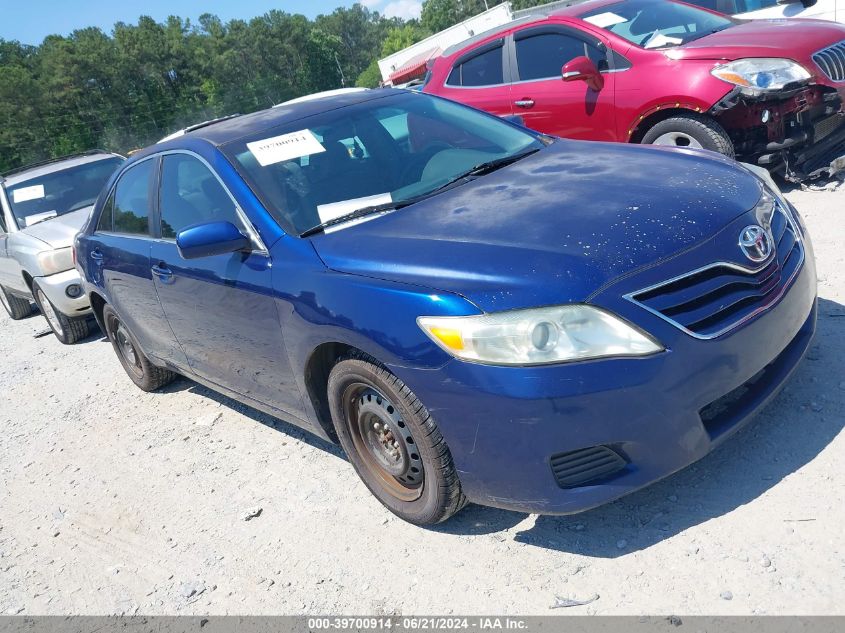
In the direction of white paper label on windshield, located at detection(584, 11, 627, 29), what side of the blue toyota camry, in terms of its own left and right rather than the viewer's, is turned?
left

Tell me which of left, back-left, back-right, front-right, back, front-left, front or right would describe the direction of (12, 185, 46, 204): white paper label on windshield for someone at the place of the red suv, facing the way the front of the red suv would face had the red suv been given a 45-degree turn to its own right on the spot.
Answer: right

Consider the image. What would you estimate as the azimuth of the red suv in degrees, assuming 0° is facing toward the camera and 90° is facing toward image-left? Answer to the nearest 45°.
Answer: approximately 315°

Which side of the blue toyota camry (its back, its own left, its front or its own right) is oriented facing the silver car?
back

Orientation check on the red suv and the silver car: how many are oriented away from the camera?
0

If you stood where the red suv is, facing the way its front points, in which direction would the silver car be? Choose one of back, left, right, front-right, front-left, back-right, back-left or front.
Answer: back-right

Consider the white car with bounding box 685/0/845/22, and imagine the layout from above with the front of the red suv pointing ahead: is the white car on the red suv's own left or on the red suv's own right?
on the red suv's own left

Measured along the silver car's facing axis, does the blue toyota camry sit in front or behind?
in front

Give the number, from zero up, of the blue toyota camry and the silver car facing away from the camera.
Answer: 0

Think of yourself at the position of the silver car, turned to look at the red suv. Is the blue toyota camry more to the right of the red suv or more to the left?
right

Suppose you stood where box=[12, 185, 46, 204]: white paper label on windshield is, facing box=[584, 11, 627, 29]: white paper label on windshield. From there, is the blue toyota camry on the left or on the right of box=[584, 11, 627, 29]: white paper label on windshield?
right

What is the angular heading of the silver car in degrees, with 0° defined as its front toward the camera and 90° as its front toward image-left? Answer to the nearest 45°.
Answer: approximately 315°
